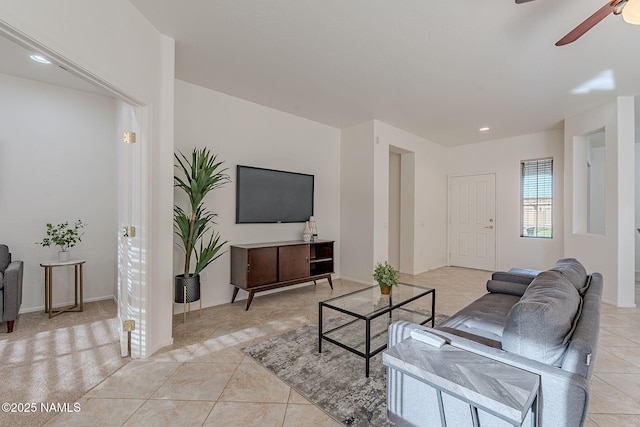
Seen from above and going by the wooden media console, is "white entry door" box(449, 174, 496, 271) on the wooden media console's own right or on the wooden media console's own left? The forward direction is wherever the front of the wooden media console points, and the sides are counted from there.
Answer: on the wooden media console's own left

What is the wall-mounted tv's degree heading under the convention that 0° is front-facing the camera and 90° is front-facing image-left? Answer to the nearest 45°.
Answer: approximately 315°

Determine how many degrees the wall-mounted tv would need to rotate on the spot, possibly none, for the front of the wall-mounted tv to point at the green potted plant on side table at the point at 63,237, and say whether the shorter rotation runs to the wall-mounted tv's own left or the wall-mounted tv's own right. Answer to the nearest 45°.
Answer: approximately 135° to the wall-mounted tv's own right

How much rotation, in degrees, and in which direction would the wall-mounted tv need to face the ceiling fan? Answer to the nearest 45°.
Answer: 0° — it already faces it

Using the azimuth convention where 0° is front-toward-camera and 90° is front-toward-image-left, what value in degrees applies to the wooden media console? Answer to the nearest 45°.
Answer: approximately 315°

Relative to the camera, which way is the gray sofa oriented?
to the viewer's left

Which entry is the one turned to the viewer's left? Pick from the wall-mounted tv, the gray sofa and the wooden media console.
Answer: the gray sofa

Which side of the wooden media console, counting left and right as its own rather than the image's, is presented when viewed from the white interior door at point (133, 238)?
right

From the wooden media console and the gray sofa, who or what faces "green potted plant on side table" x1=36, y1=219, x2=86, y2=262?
the gray sofa
